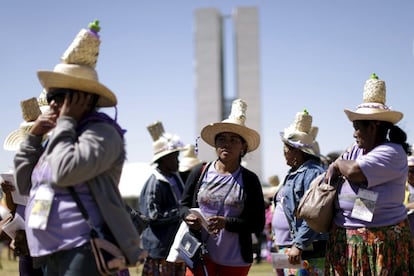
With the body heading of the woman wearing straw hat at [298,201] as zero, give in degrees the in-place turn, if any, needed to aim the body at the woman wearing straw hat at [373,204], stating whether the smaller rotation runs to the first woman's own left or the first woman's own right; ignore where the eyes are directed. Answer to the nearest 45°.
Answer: approximately 90° to the first woman's own left

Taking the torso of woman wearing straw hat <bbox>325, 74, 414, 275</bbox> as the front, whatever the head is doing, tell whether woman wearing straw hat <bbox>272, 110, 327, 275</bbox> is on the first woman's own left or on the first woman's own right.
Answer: on the first woman's own right

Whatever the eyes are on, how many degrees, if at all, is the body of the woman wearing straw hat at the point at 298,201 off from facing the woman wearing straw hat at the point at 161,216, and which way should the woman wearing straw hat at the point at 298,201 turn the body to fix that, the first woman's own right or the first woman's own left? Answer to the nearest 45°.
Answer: approximately 45° to the first woman's own right

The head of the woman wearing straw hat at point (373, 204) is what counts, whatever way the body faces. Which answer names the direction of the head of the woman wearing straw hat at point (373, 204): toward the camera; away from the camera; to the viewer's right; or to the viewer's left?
to the viewer's left

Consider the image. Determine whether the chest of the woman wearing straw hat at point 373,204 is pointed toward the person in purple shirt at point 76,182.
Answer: yes

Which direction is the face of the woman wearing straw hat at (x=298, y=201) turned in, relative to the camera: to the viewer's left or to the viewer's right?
to the viewer's left

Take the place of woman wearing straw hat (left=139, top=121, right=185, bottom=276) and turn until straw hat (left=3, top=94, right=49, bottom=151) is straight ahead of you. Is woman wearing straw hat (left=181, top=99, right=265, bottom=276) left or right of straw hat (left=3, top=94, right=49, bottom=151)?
left

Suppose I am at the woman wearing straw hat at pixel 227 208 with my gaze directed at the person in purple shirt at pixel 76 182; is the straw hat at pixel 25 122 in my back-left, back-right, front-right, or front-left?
front-right

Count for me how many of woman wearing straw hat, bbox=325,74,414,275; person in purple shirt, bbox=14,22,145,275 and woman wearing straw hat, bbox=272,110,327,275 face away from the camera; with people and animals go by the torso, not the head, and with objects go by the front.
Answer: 0

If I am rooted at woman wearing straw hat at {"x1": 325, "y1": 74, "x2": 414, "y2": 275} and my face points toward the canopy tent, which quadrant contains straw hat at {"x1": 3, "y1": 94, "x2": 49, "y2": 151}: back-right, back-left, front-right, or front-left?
front-left

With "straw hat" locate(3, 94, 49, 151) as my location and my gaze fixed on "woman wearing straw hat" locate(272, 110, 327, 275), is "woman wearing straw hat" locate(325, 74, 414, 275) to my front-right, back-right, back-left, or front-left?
front-right

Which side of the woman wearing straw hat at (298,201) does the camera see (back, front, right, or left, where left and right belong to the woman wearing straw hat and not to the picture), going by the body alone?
left

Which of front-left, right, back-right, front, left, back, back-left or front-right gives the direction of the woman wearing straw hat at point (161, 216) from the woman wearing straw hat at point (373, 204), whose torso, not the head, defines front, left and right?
right
